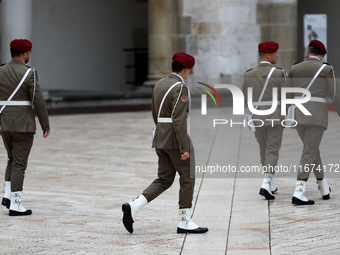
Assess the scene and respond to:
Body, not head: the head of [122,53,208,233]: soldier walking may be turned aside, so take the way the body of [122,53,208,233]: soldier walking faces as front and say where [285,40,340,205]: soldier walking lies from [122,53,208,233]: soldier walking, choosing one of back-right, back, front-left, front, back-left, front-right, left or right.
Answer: front

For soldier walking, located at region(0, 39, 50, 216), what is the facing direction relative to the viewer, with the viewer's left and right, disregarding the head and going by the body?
facing away from the viewer and to the right of the viewer

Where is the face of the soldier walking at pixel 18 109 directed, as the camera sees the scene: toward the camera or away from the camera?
away from the camera

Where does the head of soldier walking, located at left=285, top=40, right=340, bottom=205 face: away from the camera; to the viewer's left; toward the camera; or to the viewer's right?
away from the camera

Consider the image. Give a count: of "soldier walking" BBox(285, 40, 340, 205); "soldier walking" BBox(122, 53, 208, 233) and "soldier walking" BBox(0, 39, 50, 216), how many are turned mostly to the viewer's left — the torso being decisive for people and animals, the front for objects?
0

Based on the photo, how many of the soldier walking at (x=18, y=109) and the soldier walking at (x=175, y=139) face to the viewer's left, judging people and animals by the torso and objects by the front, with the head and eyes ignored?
0

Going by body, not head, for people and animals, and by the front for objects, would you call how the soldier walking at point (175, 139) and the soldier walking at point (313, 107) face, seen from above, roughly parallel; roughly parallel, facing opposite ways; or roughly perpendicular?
roughly parallel

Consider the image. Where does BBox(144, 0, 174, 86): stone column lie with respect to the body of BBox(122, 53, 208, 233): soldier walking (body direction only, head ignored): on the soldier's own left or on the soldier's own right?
on the soldier's own left

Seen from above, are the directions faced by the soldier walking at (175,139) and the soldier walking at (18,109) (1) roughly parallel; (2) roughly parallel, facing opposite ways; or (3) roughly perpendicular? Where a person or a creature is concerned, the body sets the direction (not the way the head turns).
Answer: roughly parallel

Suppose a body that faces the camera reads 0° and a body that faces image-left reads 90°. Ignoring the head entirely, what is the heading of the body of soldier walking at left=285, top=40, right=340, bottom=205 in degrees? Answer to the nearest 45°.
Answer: approximately 225°

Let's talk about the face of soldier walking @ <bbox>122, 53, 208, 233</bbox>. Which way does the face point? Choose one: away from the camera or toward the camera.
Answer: away from the camera
